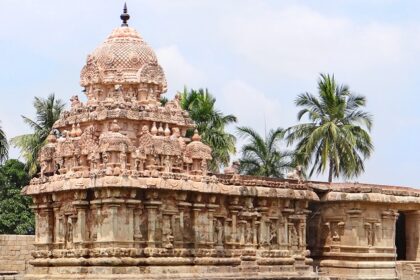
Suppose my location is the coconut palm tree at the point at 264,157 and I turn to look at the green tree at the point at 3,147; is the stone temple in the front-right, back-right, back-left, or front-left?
front-left

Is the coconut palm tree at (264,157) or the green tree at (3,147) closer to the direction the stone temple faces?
the coconut palm tree

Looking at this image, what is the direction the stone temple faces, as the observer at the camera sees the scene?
facing away from the viewer and to the right of the viewer

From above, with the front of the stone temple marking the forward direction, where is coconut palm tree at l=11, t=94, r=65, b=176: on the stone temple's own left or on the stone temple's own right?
on the stone temple's own left

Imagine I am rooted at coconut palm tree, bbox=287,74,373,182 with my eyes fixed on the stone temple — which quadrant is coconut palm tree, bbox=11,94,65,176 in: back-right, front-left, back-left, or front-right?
front-right

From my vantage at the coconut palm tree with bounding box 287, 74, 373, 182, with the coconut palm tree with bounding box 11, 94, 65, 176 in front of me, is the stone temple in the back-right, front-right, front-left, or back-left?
front-left

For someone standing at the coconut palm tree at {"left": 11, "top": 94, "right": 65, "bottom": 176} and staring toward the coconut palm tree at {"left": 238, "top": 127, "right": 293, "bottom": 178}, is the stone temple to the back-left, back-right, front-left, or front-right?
front-right

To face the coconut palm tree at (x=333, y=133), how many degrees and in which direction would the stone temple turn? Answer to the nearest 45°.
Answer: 0° — it already faces it
